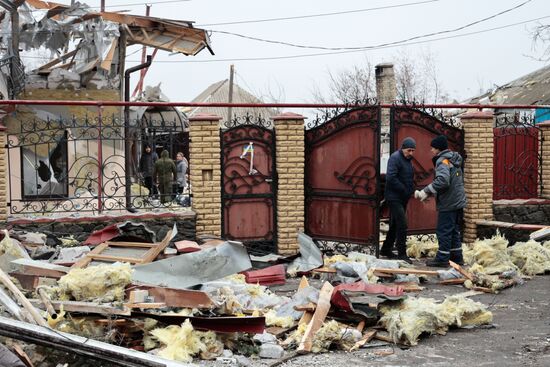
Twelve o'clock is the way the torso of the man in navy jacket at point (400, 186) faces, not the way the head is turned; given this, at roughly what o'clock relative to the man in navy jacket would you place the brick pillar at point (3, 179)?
The brick pillar is roughly at 4 o'clock from the man in navy jacket.

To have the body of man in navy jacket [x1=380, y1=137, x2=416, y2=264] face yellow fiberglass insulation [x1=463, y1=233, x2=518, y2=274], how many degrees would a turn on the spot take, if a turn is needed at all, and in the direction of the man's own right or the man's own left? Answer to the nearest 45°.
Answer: approximately 45° to the man's own left

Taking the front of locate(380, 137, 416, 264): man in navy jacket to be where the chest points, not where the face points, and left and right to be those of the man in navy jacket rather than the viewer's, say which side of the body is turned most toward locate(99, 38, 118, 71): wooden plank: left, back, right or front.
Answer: back

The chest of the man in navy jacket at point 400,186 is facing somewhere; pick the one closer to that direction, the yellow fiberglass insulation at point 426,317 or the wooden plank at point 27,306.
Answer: the yellow fiberglass insulation

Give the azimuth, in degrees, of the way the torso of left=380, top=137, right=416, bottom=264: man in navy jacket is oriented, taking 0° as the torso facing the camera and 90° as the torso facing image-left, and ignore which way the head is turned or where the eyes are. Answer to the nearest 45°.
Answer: approximately 315°

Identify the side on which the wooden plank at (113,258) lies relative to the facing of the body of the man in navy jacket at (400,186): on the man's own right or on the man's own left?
on the man's own right

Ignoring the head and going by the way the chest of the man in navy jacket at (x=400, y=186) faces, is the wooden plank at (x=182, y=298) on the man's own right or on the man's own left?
on the man's own right

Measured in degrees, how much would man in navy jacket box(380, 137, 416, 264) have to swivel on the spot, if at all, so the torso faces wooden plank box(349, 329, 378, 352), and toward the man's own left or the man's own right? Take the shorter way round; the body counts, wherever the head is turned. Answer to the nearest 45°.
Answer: approximately 45° to the man's own right

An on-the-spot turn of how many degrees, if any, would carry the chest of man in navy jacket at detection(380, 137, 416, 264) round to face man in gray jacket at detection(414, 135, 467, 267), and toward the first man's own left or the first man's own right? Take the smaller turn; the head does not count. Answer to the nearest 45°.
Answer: approximately 45° to the first man's own left
